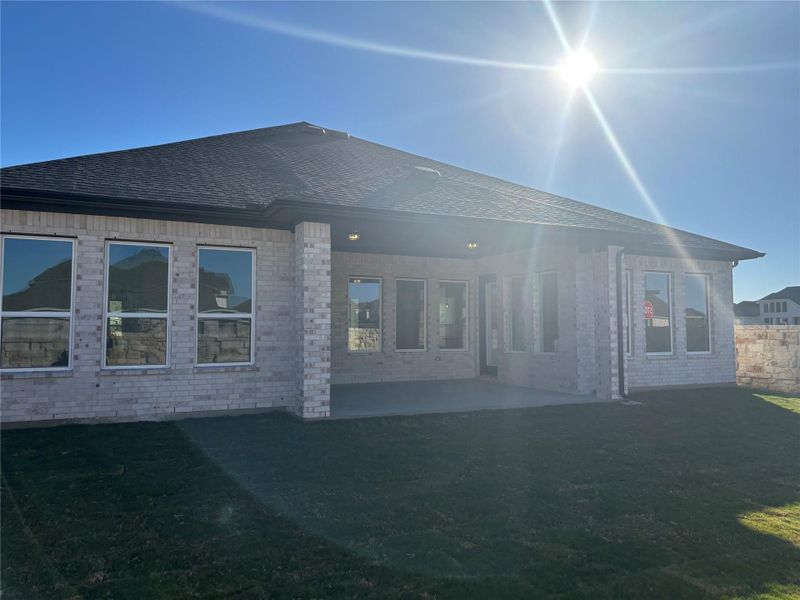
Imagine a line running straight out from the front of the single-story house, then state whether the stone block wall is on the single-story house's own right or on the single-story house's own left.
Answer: on the single-story house's own right

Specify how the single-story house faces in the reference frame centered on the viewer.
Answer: facing away from the viewer and to the left of the viewer
